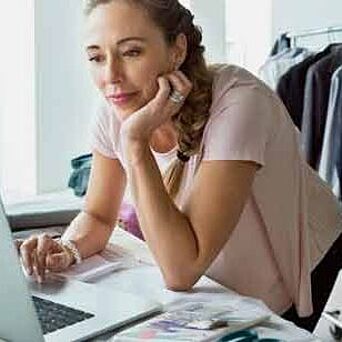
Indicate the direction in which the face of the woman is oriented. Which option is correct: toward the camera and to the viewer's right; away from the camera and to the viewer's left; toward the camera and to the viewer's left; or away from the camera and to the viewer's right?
toward the camera and to the viewer's left

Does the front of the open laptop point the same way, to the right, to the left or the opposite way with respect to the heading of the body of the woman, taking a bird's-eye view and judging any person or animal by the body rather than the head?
the opposite way

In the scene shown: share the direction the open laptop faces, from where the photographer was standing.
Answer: facing away from the viewer and to the right of the viewer

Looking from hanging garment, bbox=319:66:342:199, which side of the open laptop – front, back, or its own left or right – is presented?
front

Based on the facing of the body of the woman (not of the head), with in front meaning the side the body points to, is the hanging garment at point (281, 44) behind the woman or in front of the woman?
behind

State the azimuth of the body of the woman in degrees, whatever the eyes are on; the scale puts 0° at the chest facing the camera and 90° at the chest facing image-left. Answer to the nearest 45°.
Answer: approximately 45°
